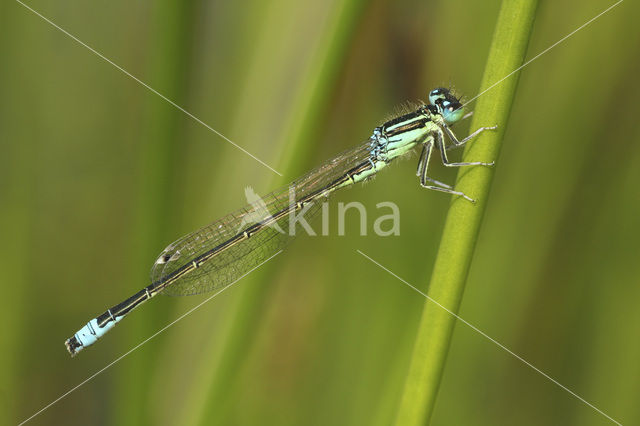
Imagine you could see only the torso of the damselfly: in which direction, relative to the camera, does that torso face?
to the viewer's right
